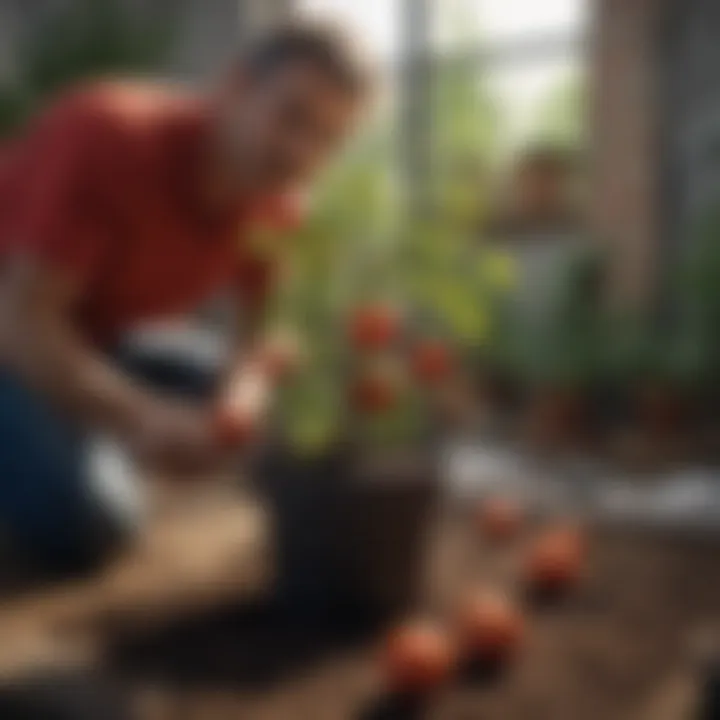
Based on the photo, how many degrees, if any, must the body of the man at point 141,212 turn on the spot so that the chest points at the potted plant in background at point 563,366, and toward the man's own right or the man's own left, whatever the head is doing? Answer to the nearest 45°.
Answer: approximately 90° to the man's own left

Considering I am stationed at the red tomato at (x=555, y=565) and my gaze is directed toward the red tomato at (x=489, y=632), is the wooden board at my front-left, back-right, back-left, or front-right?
front-right

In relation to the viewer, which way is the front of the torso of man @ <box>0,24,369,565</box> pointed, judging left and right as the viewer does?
facing the viewer and to the right of the viewer
